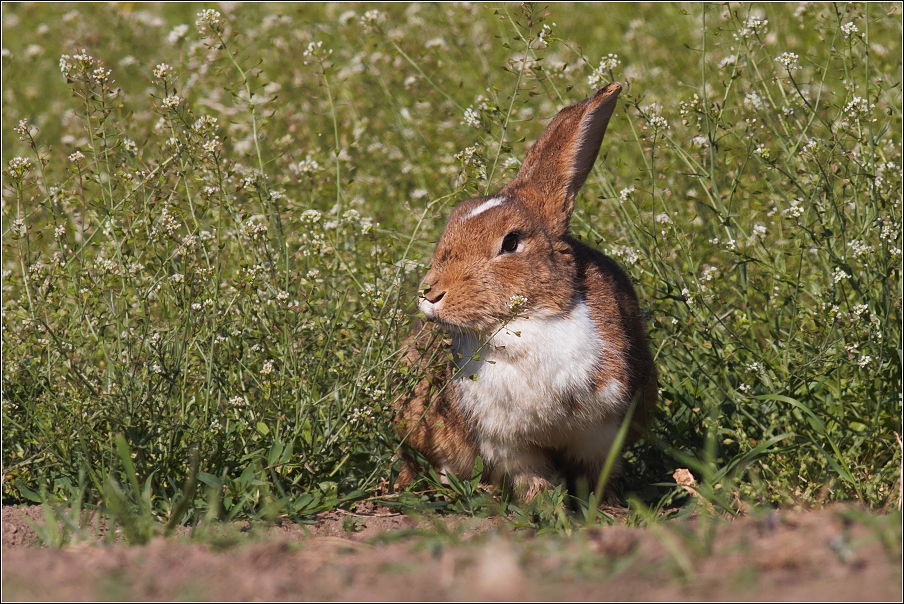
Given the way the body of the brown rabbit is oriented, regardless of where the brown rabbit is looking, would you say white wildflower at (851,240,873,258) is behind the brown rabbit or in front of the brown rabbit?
behind

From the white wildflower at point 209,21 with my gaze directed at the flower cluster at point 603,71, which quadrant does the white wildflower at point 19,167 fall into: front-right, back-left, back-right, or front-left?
back-right

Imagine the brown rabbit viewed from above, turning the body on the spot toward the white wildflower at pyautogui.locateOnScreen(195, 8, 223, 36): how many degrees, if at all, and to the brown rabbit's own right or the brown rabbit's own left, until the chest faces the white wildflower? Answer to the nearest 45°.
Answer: approximately 135° to the brown rabbit's own right

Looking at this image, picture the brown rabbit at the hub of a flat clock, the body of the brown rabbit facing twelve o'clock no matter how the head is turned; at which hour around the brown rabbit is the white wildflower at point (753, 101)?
The white wildflower is roughly at 6 o'clock from the brown rabbit.

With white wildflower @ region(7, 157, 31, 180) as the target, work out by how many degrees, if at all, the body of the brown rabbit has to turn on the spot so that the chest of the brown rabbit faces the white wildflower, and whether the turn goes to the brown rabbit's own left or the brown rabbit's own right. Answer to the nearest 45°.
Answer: approximately 45° to the brown rabbit's own right

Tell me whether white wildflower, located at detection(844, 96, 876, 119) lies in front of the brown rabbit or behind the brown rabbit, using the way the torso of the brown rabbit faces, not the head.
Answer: behind

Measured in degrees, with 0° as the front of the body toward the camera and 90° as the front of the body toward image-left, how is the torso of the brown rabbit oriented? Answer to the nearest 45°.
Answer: approximately 45°
